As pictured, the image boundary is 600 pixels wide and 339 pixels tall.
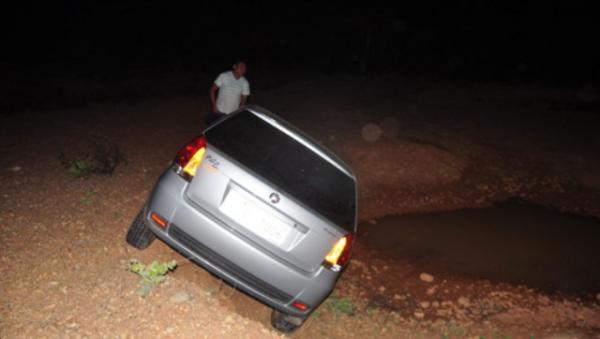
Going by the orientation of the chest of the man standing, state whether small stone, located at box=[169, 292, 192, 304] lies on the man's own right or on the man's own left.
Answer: on the man's own right

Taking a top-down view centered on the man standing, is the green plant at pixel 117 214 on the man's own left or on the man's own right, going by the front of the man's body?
on the man's own right

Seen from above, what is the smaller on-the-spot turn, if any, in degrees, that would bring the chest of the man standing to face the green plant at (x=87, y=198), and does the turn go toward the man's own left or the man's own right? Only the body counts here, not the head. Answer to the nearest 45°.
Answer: approximately 90° to the man's own right

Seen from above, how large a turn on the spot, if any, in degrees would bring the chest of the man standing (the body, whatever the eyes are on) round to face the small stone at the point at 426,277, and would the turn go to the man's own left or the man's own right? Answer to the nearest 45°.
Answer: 0° — they already face it

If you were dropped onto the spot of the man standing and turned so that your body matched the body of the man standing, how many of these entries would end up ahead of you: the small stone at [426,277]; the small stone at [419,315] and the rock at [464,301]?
3

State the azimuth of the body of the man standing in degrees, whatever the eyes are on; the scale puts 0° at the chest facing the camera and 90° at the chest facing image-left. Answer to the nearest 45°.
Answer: approximately 315°

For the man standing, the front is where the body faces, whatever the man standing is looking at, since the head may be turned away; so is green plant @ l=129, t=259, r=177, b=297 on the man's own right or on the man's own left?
on the man's own right
